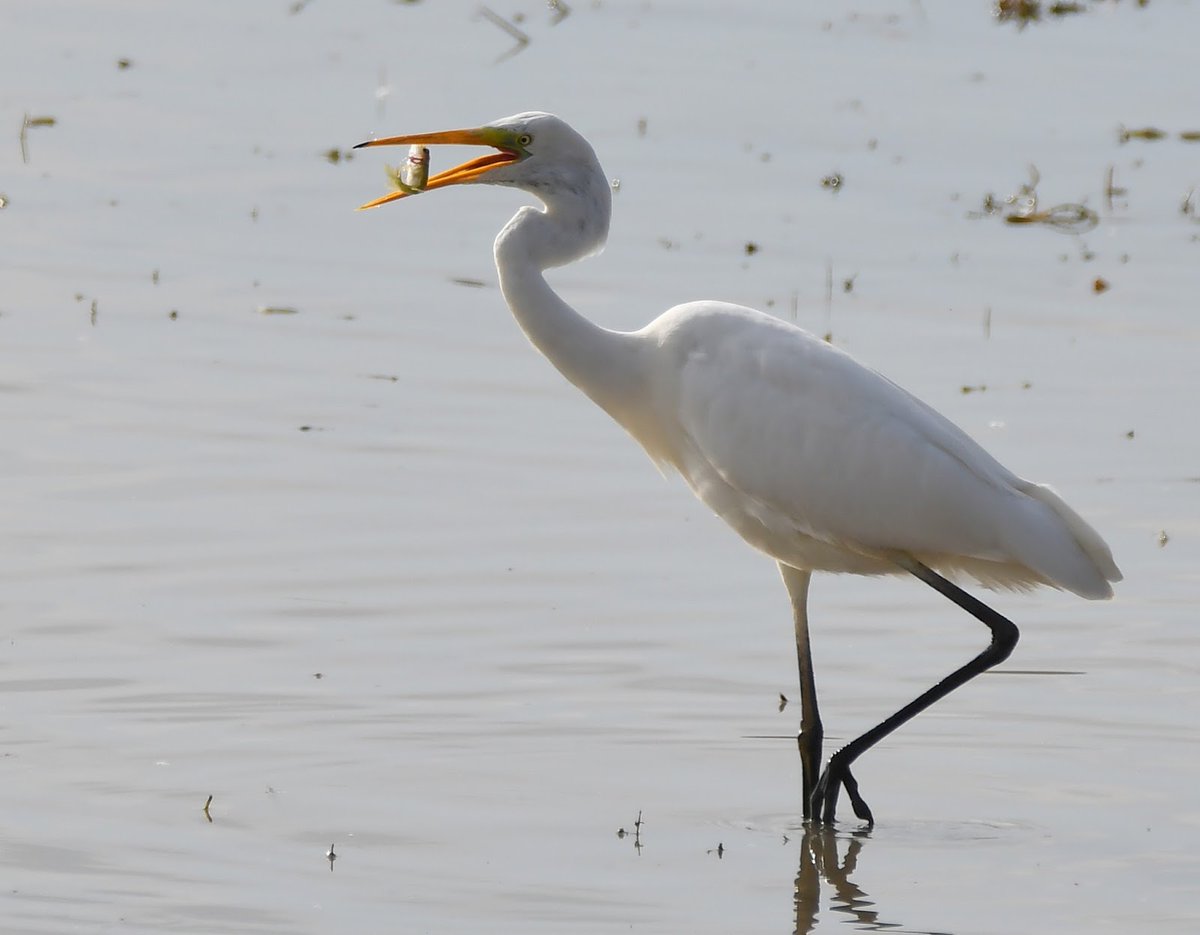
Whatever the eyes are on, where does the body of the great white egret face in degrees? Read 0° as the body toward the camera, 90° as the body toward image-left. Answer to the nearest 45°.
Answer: approximately 90°

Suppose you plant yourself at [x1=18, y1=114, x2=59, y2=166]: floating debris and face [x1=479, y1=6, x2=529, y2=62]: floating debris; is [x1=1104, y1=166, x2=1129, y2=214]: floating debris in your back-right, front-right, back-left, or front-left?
front-right

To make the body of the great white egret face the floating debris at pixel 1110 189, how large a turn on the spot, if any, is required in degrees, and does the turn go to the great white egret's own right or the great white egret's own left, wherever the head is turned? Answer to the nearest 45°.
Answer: approximately 90° to the great white egret's own right

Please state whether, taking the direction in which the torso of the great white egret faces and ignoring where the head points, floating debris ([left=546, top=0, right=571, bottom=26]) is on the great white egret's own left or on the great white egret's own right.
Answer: on the great white egret's own right

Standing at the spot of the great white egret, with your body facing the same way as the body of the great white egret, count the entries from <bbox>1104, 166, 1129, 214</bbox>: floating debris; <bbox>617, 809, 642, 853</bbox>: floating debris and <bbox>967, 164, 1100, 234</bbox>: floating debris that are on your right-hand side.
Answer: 2

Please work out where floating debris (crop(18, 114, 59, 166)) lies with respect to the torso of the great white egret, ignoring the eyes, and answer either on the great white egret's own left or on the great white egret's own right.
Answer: on the great white egret's own right

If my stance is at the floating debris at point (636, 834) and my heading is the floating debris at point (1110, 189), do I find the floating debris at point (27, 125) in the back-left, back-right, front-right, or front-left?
front-left

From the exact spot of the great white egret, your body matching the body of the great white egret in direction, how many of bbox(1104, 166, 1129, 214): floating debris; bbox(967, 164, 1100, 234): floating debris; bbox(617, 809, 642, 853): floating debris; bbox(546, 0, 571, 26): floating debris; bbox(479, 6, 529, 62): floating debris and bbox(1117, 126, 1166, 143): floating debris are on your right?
5

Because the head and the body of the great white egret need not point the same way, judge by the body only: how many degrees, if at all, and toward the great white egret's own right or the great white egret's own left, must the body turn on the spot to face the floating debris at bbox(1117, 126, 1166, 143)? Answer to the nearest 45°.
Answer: approximately 90° to the great white egret's own right

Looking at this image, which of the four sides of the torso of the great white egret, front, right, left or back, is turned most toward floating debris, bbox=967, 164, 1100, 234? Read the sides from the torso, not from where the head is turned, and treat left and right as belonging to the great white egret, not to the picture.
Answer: right
